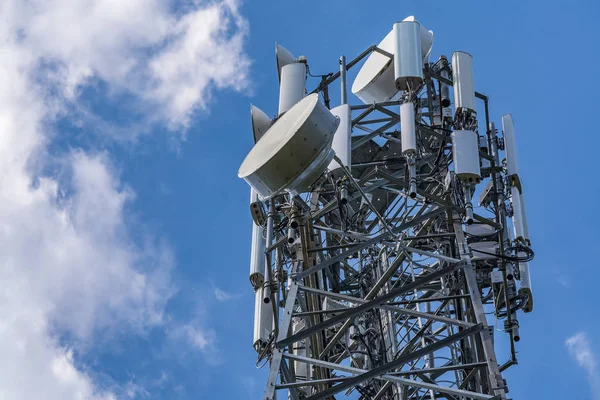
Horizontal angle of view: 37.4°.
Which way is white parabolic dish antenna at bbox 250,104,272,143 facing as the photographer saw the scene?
facing to the left of the viewer

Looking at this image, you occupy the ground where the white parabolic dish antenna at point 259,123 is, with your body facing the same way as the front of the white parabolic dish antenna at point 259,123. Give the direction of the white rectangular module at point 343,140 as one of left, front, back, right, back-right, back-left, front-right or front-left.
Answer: back-left
